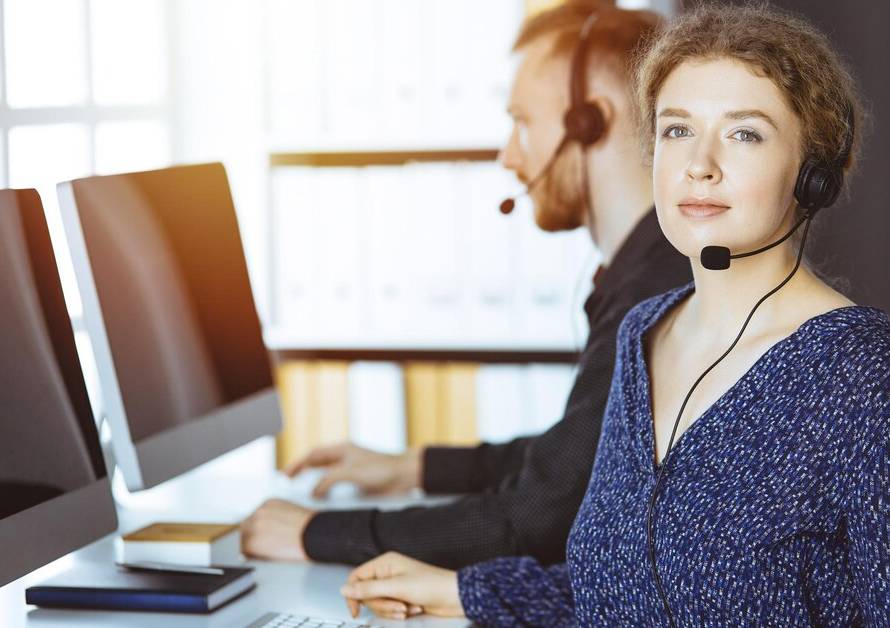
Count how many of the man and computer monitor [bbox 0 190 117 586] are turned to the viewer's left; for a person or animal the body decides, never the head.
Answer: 1

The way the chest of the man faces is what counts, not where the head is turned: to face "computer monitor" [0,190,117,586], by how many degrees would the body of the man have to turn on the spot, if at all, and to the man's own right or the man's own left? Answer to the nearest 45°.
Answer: approximately 45° to the man's own left

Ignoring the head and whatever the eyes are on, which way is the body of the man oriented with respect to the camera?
to the viewer's left

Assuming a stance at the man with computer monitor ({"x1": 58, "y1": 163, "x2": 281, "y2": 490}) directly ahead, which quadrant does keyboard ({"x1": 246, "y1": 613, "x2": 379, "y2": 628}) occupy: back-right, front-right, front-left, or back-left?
front-left

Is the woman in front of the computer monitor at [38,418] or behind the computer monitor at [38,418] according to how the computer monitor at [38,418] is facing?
in front

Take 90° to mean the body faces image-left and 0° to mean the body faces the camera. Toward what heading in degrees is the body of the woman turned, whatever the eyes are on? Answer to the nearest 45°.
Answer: approximately 45°

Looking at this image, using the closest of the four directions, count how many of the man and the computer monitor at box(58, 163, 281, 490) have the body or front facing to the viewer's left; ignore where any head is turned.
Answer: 1

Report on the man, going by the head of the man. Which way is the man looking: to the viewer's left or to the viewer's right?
to the viewer's left
